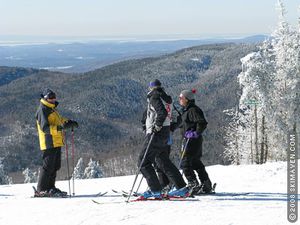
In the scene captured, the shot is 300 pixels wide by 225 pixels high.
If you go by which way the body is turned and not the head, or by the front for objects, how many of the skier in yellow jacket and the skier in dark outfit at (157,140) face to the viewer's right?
1

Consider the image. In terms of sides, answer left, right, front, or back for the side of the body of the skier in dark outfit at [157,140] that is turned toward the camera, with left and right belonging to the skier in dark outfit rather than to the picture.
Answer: left

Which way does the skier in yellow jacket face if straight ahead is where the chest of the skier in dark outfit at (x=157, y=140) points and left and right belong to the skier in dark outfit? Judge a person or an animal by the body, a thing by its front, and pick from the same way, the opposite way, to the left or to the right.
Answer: the opposite way

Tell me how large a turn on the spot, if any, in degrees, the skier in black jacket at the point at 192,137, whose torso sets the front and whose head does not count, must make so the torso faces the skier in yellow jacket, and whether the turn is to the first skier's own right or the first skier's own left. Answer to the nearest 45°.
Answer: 0° — they already face them

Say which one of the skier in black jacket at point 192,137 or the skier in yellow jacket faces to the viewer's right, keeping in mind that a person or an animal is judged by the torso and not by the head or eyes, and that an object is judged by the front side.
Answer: the skier in yellow jacket

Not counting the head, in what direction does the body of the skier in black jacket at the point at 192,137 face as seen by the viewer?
to the viewer's left

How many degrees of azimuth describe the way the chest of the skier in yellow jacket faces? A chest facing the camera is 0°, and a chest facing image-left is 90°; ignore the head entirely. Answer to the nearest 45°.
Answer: approximately 270°

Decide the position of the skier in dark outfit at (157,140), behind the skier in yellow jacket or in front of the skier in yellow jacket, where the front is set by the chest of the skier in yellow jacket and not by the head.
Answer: in front

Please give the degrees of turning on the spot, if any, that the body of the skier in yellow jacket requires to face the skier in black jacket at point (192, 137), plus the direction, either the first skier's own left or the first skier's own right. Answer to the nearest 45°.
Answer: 0° — they already face them

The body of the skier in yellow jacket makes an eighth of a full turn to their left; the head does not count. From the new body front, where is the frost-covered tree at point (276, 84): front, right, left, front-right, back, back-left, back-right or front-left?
front

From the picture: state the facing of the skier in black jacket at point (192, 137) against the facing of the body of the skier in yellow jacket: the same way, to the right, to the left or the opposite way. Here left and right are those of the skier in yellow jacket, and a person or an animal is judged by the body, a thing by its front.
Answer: the opposite way

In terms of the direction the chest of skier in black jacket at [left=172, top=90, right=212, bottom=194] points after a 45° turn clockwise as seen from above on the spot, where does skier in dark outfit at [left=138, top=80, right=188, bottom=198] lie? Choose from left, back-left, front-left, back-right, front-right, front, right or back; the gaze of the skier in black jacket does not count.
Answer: left
